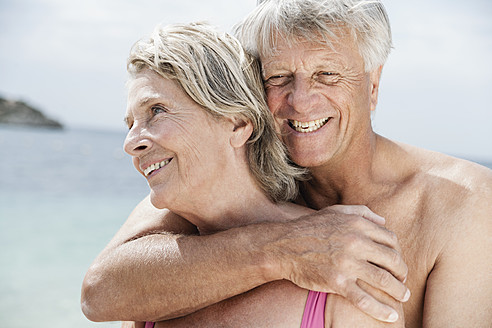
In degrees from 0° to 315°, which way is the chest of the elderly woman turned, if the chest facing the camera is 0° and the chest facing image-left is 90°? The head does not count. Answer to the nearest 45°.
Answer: approximately 45°

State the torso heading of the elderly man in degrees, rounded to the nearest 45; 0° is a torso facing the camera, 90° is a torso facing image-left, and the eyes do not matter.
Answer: approximately 45°
